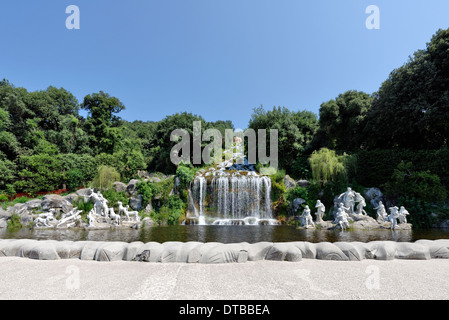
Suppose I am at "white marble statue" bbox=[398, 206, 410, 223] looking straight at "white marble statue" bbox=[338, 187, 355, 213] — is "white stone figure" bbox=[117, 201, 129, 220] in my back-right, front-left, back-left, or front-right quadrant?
front-left

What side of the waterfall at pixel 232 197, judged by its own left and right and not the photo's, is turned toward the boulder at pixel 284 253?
front

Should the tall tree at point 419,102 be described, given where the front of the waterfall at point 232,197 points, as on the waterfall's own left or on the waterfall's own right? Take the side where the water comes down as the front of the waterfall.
on the waterfall's own left

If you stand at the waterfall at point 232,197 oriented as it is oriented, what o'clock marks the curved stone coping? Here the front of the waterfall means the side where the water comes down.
The curved stone coping is roughly at 12 o'clock from the waterfall.

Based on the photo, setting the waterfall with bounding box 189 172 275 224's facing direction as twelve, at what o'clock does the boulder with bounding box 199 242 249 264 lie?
The boulder is roughly at 12 o'clock from the waterfall.

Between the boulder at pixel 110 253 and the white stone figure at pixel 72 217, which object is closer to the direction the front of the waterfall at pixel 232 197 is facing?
the boulder

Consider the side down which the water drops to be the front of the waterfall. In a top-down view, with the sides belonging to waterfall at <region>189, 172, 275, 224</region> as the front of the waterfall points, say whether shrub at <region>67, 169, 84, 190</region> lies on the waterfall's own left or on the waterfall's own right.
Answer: on the waterfall's own right

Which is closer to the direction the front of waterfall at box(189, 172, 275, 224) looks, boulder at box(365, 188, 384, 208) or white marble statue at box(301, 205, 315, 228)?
the white marble statue

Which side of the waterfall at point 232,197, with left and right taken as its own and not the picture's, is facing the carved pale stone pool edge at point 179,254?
front

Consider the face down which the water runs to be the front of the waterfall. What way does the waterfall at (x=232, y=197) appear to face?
toward the camera

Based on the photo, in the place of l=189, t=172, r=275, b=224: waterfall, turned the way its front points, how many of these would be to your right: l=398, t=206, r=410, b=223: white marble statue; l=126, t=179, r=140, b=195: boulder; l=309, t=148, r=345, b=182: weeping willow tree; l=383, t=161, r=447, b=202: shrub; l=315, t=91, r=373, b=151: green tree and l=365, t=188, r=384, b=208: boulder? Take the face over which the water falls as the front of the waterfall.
1

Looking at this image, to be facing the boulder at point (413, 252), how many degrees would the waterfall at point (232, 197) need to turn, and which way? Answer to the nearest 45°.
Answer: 0° — it already faces it

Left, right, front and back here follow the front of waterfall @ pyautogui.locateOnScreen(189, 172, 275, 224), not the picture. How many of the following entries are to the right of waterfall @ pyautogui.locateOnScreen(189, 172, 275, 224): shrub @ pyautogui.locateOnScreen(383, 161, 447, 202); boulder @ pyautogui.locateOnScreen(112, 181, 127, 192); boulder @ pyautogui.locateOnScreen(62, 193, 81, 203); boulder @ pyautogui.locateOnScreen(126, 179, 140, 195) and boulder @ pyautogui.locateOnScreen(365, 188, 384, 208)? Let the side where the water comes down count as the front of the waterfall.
3

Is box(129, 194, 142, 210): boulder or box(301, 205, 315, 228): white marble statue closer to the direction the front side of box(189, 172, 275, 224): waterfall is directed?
the white marble statue

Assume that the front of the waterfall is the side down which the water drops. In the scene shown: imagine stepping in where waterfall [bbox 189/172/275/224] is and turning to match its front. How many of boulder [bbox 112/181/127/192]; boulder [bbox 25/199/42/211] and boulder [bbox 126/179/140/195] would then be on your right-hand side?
3

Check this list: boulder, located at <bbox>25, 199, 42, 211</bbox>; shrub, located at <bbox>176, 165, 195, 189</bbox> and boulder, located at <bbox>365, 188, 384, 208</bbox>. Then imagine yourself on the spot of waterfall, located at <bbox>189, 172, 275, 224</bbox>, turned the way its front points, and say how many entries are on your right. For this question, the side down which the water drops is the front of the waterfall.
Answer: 2

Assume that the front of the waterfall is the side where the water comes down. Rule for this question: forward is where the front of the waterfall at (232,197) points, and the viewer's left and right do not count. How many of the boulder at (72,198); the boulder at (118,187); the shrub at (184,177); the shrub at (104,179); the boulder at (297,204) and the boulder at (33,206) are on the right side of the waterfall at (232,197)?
5
